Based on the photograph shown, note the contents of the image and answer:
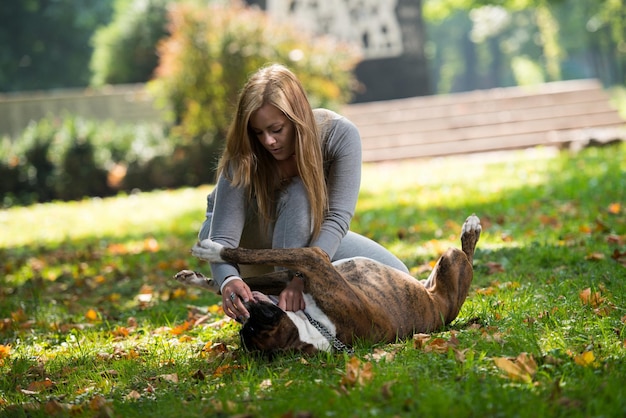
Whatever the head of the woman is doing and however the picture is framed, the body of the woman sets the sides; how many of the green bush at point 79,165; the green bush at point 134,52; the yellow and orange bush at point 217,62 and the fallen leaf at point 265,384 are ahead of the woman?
1

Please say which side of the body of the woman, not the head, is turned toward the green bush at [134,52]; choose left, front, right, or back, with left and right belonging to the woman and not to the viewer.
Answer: back

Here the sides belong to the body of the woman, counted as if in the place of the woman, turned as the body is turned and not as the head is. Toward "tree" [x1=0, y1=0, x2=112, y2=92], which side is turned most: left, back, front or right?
back

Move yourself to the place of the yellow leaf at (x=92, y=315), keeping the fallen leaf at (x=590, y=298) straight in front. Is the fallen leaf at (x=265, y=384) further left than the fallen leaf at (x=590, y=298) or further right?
right

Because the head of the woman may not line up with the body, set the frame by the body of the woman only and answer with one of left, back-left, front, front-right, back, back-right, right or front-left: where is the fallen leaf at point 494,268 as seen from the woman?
back-left

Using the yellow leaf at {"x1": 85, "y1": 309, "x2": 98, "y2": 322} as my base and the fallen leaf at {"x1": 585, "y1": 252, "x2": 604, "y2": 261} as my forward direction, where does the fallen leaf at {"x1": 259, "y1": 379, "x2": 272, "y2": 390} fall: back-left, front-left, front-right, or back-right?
front-right

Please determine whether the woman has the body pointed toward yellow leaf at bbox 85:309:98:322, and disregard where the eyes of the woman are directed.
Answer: no

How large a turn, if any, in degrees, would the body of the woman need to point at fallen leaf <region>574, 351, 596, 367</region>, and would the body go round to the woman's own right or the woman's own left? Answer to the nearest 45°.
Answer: approximately 45° to the woman's own left

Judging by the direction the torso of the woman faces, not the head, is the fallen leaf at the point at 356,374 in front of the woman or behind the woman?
in front

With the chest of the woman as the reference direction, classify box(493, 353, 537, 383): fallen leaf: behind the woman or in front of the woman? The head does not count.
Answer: in front

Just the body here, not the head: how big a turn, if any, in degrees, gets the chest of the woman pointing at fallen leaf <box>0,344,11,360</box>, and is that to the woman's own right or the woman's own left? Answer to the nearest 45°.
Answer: approximately 90° to the woman's own right

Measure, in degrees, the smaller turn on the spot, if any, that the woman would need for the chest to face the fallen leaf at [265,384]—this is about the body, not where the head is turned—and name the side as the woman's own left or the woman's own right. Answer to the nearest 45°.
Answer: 0° — they already face it

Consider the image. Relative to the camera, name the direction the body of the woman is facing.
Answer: toward the camera

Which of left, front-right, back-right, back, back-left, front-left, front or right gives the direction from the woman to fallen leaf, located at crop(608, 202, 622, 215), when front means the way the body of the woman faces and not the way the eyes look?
back-left
